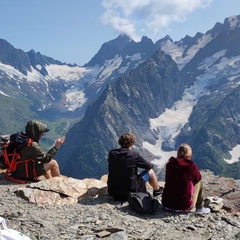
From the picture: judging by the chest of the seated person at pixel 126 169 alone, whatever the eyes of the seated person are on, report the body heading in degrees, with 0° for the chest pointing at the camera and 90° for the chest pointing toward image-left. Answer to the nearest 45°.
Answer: approximately 225°

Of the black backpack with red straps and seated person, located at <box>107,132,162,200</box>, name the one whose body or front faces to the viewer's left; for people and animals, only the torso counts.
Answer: the black backpack with red straps

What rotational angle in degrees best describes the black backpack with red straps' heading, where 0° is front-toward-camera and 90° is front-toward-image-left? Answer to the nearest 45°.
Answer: approximately 90°

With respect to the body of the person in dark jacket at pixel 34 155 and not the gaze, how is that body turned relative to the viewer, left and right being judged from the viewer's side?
facing to the right of the viewer

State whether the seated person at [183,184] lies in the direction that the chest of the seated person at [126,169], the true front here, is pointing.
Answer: no

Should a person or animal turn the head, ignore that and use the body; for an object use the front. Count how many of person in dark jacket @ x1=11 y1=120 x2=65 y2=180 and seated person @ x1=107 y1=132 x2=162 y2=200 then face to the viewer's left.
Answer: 0

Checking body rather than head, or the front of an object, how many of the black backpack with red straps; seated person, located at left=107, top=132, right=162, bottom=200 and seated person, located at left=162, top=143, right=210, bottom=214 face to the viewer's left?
1

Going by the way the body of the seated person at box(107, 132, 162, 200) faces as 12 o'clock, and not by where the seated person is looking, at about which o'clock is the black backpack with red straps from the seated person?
The black backpack with red straps is roughly at 8 o'clock from the seated person.

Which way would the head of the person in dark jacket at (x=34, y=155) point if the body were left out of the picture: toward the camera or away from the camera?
away from the camera

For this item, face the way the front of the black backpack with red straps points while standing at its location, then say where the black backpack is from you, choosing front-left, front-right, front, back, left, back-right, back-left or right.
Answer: back-left

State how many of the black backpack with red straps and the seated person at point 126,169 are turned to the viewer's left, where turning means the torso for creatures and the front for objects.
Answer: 1

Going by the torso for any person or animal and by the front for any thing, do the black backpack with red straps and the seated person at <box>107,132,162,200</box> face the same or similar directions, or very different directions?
very different directions

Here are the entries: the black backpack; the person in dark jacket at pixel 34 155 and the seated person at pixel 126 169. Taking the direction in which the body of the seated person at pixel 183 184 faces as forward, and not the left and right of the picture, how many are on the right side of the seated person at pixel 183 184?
0

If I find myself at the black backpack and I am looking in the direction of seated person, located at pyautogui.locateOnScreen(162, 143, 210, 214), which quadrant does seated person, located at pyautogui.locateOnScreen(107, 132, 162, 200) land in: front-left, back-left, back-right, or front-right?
back-left

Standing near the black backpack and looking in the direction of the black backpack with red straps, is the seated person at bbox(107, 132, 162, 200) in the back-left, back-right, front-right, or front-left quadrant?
front-right

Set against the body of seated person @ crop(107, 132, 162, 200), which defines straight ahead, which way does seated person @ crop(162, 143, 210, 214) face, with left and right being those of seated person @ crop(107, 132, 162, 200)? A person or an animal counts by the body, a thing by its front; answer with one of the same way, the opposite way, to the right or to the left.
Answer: the same way
